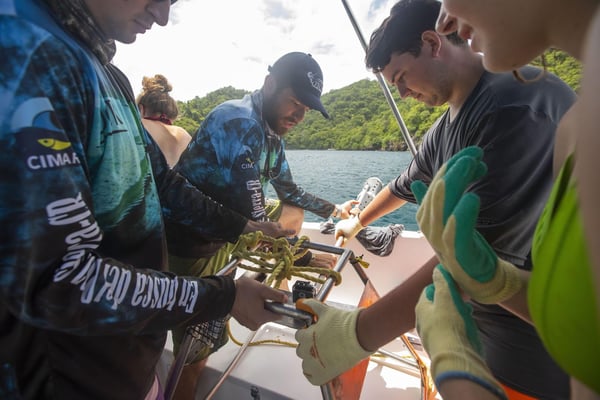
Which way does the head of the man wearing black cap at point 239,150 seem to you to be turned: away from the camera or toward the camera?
toward the camera

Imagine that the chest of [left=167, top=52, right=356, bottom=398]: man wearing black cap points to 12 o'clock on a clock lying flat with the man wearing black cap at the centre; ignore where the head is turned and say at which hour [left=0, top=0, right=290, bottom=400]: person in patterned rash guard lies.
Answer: The person in patterned rash guard is roughly at 2 o'clock from the man wearing black cap.

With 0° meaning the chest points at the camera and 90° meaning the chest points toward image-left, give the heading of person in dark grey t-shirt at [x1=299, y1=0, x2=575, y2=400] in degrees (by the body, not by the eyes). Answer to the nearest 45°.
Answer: approximately 45°

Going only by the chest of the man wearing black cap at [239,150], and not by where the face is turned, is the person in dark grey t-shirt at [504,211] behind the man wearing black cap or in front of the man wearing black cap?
in front

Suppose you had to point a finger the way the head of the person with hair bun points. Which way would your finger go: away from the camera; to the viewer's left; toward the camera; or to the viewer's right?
away from the camera

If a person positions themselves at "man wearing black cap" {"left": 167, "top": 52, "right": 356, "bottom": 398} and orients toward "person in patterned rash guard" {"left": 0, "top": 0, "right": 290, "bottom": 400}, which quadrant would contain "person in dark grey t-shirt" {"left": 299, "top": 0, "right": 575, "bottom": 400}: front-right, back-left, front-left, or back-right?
front-left

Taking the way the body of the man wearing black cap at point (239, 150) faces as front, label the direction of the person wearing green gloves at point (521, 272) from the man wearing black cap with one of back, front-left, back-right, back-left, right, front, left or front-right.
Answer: front-right

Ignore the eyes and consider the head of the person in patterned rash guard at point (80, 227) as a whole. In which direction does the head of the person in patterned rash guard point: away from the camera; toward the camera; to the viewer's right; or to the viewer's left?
to the viewer's right

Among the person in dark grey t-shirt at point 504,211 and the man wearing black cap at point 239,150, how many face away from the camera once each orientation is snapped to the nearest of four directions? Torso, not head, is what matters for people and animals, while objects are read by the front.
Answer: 0

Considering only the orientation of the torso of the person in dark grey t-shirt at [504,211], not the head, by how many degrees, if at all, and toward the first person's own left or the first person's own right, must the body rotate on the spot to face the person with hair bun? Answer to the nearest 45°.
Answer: approximately 90° to the first person's own right

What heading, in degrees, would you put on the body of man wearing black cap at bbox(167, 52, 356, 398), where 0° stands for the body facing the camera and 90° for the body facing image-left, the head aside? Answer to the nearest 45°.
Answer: approximately 315°
